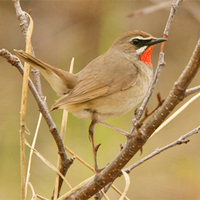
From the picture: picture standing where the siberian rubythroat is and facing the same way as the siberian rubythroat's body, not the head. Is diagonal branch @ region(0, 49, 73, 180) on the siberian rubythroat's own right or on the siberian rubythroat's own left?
on the siberian rubythroat's own right

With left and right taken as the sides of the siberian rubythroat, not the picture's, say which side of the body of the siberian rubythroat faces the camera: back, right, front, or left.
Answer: right

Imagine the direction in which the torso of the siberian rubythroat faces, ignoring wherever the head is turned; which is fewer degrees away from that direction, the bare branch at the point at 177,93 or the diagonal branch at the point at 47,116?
the bare branch
